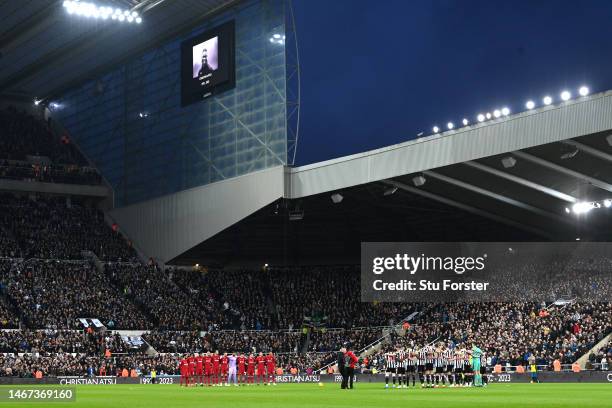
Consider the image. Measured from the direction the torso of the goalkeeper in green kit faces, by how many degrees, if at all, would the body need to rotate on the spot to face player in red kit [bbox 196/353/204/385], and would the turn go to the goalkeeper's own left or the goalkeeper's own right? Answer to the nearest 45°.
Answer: approximately 45° to the goalkeeper's own right
